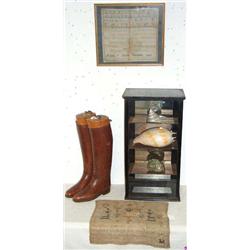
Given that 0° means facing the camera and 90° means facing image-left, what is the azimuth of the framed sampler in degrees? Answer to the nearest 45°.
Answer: approximately 0°

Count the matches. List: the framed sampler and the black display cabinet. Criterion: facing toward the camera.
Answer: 2
